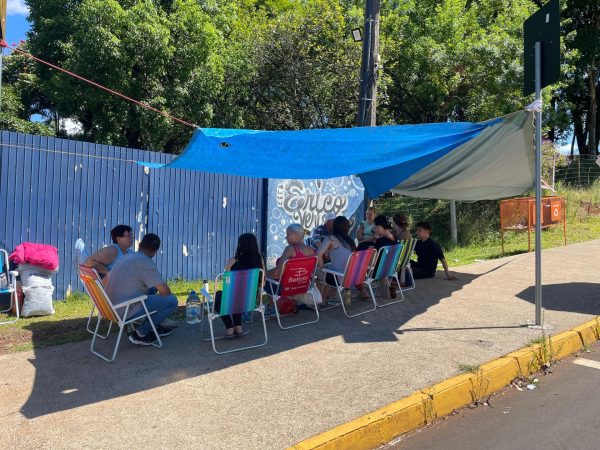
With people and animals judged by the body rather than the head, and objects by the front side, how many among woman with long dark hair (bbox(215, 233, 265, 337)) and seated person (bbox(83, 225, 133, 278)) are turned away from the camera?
1

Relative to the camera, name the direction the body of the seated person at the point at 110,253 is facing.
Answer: to the viewer's right

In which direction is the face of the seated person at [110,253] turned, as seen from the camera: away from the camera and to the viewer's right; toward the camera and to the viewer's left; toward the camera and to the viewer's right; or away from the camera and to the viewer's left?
toward the camera and to the viewer's right

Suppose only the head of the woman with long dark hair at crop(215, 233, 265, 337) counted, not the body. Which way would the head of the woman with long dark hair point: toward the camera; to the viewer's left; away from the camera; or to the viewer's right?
away from the camera

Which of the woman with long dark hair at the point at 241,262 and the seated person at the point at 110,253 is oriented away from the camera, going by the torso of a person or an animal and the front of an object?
the woman with long dark hair

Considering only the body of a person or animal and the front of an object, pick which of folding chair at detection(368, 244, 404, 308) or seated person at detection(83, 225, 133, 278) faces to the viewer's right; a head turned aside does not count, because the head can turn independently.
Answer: the seated person

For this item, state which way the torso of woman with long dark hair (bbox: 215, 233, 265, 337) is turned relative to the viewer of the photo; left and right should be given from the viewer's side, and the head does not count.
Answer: facing away from the viewer
